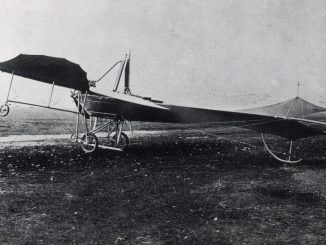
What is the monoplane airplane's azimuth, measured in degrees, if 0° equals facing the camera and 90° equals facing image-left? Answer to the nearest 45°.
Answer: approximately 135°
